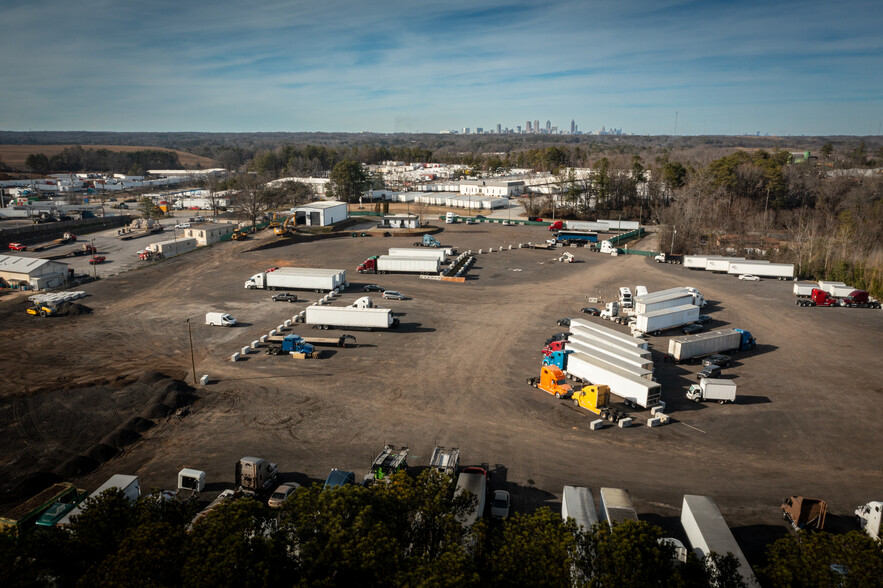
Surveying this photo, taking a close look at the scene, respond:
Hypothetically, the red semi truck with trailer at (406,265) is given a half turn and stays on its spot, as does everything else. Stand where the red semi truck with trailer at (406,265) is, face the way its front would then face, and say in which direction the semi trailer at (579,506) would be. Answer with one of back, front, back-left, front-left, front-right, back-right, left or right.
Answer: right

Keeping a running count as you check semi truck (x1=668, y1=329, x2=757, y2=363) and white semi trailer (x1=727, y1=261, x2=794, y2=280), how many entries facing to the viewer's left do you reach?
1

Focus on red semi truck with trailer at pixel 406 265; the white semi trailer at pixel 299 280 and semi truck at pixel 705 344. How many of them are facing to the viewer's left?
2

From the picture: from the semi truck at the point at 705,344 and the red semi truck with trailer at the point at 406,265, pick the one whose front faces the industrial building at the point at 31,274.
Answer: the red semi truck with trailer at the point at 406,265

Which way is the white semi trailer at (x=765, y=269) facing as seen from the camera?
to the viewer's left

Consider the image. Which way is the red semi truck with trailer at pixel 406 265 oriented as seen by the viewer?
to the viewer's left

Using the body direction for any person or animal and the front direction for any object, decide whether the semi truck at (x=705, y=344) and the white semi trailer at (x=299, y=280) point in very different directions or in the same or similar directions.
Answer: very different directions

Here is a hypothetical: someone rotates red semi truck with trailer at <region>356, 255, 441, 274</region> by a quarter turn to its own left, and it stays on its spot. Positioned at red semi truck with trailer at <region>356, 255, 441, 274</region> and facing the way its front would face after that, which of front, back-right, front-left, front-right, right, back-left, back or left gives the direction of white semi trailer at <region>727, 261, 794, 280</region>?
left

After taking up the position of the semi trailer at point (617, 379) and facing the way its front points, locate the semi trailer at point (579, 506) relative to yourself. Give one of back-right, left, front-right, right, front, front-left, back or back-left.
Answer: back-left

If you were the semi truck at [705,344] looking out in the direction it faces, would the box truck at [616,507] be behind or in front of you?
behind

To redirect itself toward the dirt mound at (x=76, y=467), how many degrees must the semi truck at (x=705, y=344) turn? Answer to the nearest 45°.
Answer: approximately 180°

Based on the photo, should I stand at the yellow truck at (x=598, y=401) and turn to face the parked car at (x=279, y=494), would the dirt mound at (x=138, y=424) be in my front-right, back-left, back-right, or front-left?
front-right
